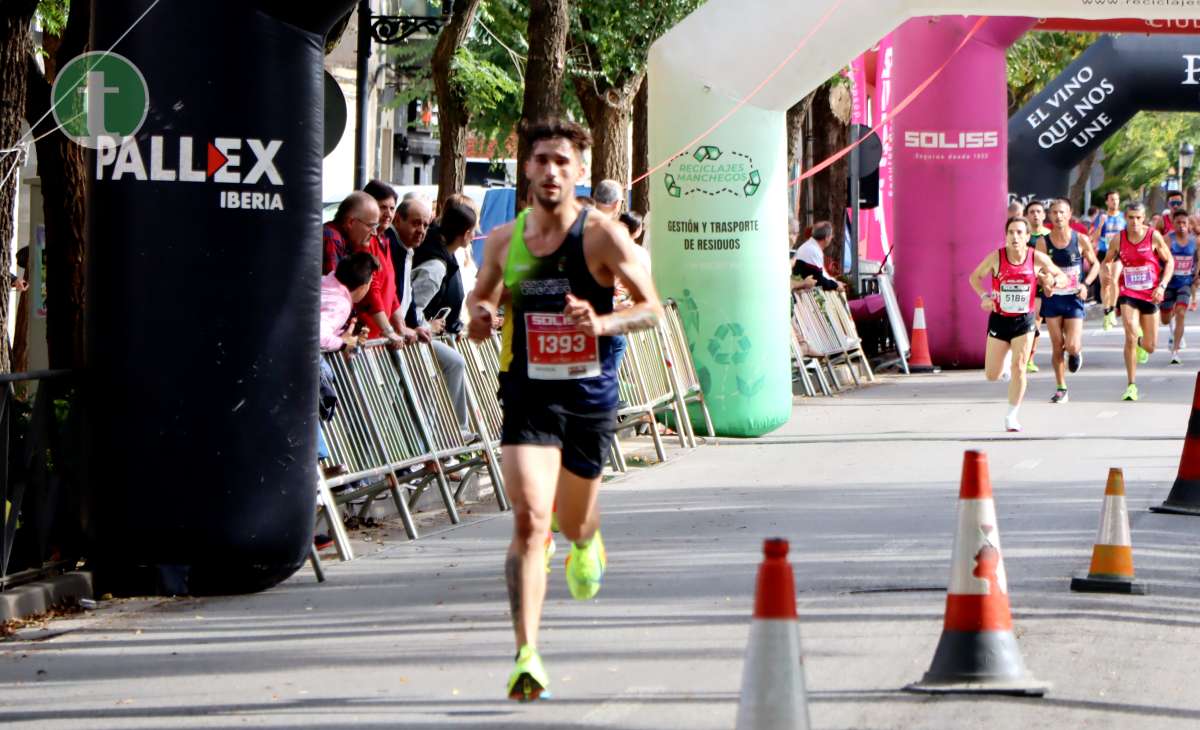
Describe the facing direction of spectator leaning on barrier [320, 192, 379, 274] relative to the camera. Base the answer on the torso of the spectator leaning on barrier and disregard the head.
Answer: to the viewer's right

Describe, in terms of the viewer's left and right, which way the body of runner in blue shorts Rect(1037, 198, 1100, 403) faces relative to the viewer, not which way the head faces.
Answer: facing the viewer

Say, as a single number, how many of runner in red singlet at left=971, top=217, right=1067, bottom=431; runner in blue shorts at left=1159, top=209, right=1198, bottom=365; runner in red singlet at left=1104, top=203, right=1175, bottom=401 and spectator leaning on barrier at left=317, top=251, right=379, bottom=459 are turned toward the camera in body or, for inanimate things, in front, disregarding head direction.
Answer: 3

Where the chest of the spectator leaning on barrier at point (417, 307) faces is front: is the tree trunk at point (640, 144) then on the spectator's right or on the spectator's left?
on the spectator's left

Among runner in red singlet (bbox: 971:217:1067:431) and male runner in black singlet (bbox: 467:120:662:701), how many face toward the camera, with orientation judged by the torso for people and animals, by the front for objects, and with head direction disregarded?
2

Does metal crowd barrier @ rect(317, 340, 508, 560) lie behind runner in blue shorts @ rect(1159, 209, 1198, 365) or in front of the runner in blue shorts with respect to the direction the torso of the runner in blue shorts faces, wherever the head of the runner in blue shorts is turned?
in front

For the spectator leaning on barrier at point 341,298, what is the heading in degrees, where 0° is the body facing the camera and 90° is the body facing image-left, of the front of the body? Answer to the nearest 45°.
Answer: approximately 270°

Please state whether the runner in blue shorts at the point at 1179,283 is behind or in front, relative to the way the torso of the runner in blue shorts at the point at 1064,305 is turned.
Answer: behind

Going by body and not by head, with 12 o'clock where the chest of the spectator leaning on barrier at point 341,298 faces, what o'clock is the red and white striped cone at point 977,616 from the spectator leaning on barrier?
The red and white striped cone is roughly at 2 o'clock from the spectator leaning on barrier.

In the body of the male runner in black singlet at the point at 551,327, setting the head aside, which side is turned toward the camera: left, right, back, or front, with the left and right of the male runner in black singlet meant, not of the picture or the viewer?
front

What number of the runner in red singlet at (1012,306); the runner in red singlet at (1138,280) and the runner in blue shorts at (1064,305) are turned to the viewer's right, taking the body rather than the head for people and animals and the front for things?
0

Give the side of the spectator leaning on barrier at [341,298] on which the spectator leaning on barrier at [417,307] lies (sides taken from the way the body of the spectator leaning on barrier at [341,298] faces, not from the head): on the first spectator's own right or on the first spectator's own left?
on the first spectator's own left

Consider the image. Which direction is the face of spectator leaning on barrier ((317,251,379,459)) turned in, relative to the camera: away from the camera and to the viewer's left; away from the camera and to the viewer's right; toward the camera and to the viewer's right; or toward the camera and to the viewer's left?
away from the camera and to the viewer's right

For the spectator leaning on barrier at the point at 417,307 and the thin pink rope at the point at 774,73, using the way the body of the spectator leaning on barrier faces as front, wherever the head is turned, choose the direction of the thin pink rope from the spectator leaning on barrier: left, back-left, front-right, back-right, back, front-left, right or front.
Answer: left

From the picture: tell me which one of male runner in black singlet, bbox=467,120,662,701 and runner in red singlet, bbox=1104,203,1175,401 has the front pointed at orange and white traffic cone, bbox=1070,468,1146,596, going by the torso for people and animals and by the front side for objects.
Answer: the runner in red singlet

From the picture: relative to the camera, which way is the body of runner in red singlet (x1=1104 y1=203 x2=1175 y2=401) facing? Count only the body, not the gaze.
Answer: toward the camera
